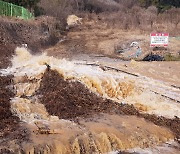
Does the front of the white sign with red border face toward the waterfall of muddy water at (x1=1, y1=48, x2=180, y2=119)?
yes

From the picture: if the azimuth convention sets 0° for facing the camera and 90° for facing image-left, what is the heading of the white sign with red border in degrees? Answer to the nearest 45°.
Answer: approximately 0°

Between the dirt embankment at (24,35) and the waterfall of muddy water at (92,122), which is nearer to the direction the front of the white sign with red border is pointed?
the waterfall of muddy water

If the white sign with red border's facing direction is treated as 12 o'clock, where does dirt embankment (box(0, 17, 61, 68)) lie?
The dirt embankment is roughly at 3 o'clock from the white sign with red border.

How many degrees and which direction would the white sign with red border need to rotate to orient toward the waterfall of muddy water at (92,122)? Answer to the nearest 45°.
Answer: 0° — it already faces it

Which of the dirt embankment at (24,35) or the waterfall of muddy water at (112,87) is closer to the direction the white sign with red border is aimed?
the waterfall of muddy water
